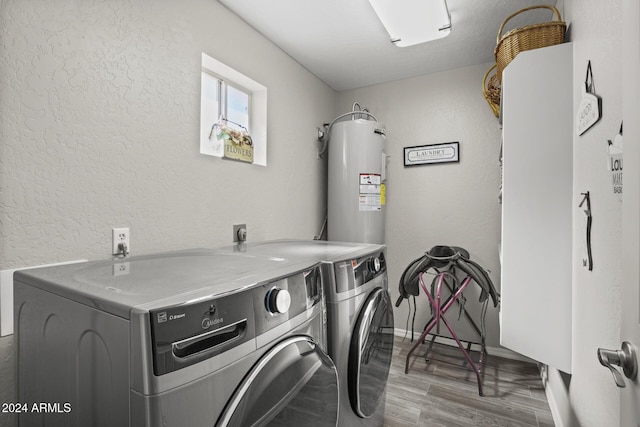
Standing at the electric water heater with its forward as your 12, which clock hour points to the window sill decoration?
The window sill decoration is roughly at 3 o'clock from the electric water heater.

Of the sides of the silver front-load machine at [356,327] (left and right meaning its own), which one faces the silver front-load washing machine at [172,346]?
right

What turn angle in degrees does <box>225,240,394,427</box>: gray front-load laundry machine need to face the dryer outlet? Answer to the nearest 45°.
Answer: approximately 180°

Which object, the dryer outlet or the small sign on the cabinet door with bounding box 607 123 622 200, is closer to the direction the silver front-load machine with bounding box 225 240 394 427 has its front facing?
the small sign on the cabinet door

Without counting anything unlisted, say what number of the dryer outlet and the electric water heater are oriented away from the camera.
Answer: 0

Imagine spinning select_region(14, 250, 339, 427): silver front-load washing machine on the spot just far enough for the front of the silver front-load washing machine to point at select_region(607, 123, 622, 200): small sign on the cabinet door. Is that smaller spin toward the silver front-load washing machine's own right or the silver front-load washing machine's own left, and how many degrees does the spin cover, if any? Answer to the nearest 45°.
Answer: approximately 45° to the silver front-load washing machine's own left

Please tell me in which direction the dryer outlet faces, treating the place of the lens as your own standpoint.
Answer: facing the viewer and to the right of the viewer

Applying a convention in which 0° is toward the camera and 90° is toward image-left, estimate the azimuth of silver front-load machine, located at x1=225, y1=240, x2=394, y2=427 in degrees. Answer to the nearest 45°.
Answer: approximately 315°

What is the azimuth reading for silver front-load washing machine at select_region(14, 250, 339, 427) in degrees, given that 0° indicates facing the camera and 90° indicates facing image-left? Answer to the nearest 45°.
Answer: approximately 315°

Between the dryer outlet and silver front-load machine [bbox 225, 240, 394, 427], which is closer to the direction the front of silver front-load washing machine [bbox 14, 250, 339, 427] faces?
the silver front-load machine

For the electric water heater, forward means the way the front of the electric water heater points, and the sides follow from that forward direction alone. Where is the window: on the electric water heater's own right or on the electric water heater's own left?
on the electric water heater's own right
